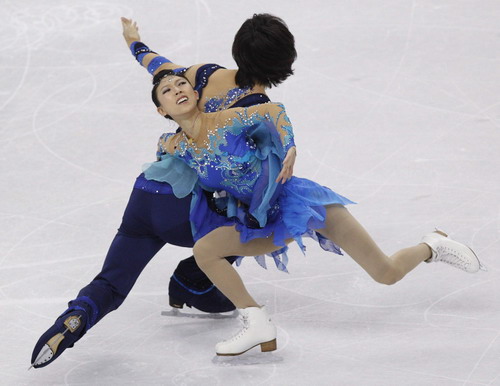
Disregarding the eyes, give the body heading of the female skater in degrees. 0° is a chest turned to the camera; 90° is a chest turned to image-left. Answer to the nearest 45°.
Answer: approximately 45°
